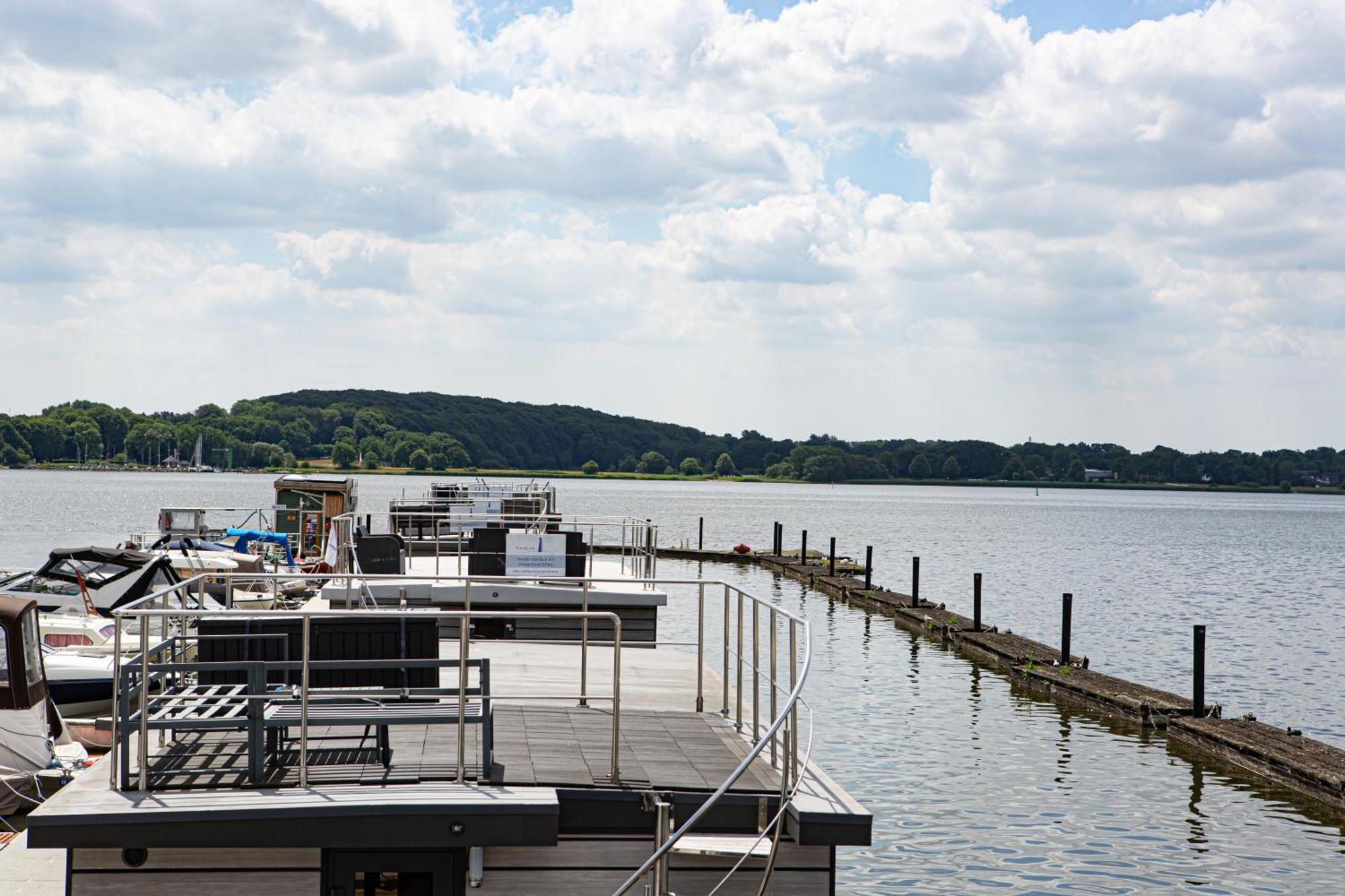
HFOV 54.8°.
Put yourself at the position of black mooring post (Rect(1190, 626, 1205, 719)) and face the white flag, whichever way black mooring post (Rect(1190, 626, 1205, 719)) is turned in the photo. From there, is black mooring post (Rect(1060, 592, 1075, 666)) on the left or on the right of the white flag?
right

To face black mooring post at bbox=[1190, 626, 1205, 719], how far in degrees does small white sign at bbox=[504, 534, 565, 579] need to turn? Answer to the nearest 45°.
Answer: approximately 90° to its left

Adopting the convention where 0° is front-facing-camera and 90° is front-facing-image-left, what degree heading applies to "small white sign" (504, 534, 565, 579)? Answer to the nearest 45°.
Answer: approximately 0°

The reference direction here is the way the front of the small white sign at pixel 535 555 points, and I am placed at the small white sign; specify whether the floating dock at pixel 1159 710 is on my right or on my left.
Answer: on my left
